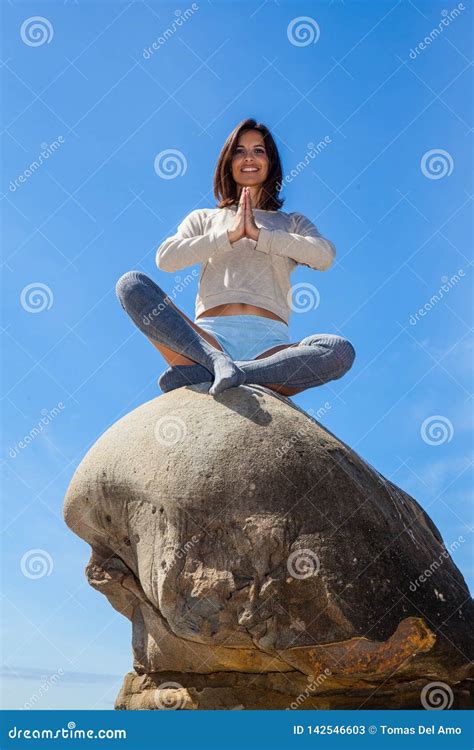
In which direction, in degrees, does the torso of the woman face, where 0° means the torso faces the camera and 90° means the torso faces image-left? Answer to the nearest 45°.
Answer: approximately 0°
